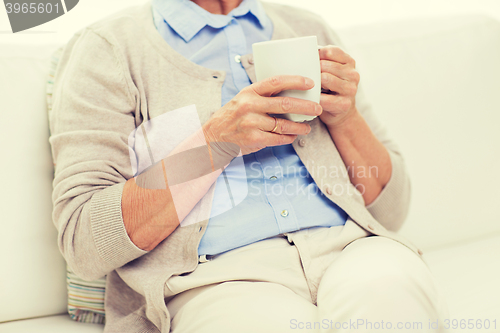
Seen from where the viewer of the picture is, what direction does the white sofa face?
facing the viewer
